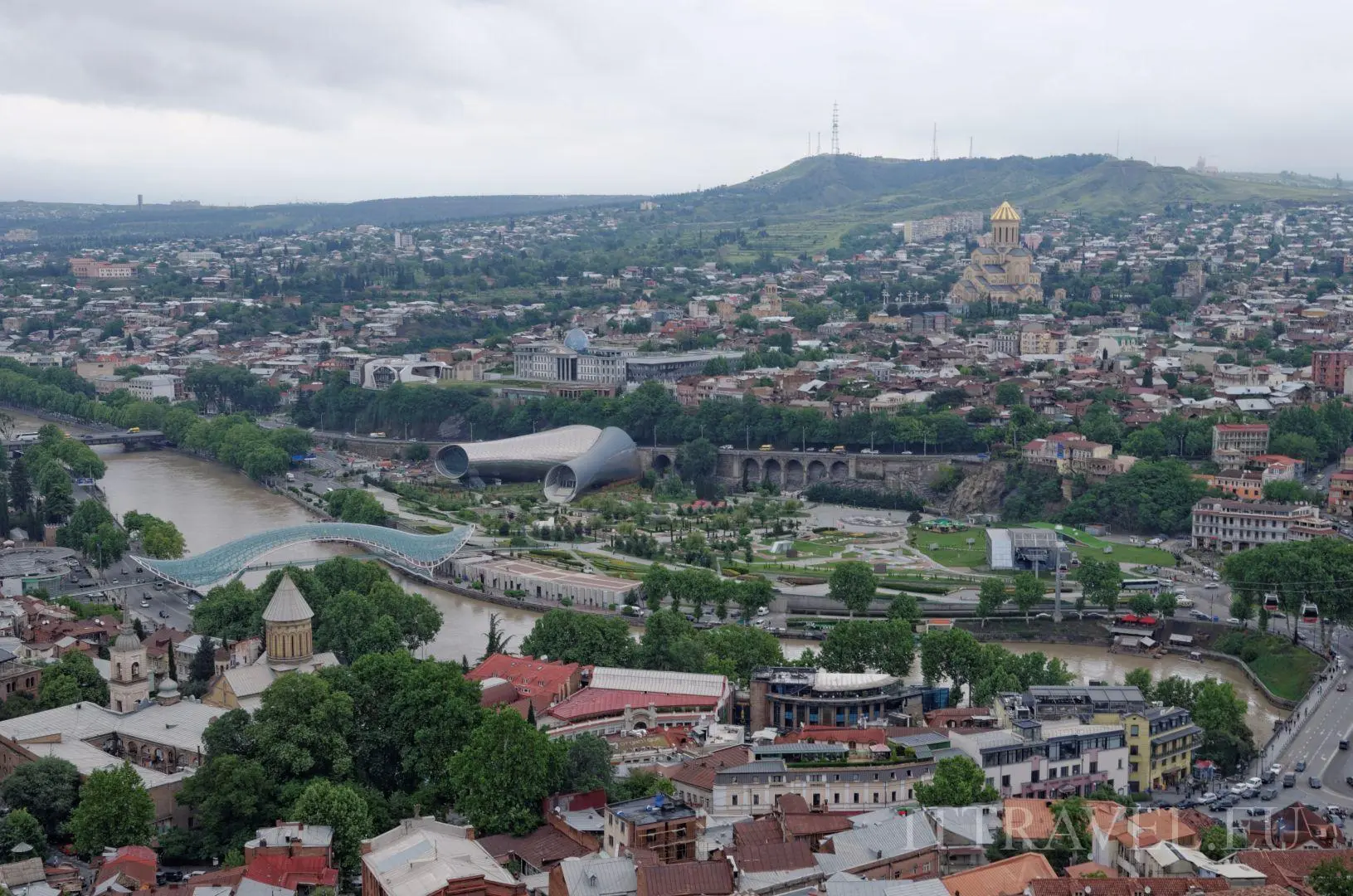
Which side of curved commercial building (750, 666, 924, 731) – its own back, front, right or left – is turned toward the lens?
front

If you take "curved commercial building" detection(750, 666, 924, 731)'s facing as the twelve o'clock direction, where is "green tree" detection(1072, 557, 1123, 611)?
The green tree is roughly at 7 o'clock from the curved commercial building.

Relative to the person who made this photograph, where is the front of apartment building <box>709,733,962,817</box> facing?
facing the viewer

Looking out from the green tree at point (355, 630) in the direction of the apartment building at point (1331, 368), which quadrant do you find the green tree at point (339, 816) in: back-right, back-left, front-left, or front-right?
back-right

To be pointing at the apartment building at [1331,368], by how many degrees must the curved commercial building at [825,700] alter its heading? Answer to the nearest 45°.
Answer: approximately 135° to its left

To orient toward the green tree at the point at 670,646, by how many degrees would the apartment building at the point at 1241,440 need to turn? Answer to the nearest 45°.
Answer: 0° — it already faces it

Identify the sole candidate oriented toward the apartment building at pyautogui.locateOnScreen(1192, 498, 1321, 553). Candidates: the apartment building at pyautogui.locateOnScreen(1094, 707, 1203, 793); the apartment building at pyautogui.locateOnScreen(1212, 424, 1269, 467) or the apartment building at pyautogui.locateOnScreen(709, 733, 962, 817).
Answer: the apartment building at pyautogui.locateOnScreen(1212, 424, 1269, 467)

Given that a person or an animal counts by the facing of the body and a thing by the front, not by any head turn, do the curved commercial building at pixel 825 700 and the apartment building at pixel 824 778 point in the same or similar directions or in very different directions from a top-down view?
same or similar directions

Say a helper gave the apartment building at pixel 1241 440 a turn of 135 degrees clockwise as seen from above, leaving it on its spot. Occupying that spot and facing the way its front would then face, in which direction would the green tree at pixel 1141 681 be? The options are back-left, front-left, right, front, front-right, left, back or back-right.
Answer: back-left

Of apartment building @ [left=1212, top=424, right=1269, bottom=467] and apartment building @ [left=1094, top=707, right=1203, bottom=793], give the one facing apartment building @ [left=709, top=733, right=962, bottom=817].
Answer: apartment building @ [left=1212, top=424, right=1269, bottom=467]

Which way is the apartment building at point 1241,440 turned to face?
toward the camera

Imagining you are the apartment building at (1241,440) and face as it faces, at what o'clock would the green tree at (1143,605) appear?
The green tree is roughly at 12 o'clock from the apartment building.

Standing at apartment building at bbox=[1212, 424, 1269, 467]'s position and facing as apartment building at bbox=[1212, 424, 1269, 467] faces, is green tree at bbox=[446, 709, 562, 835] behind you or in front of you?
in front

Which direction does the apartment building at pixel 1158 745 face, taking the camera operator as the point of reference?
facing the viewer and to the right of the viewer

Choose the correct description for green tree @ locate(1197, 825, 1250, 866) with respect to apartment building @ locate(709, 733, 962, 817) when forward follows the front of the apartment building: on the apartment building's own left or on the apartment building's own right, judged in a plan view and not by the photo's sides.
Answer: on the apartment building's own left
